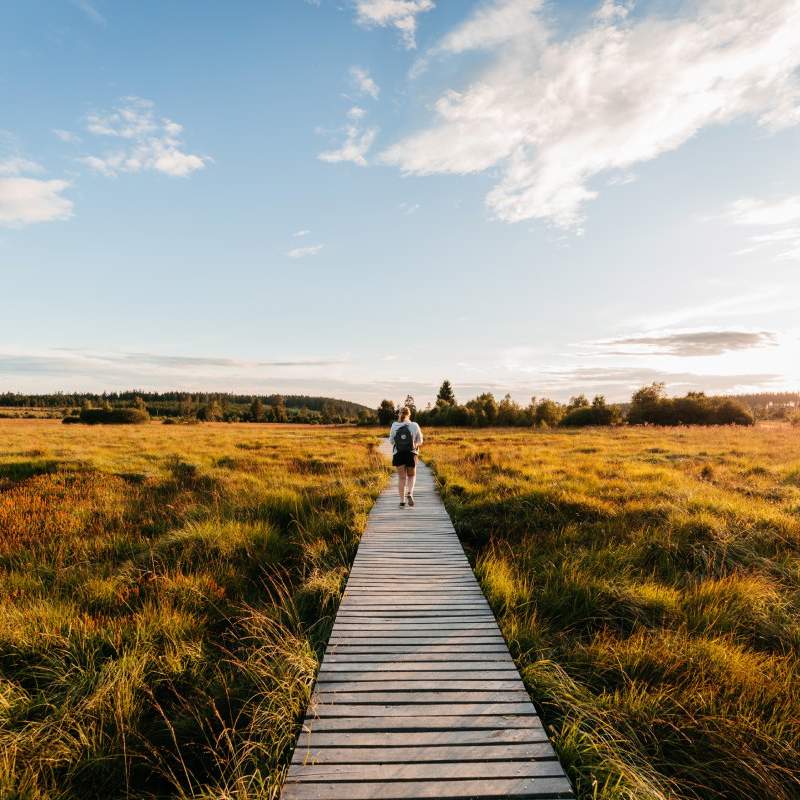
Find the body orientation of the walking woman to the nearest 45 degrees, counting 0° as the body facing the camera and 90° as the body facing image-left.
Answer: approximately 180°
